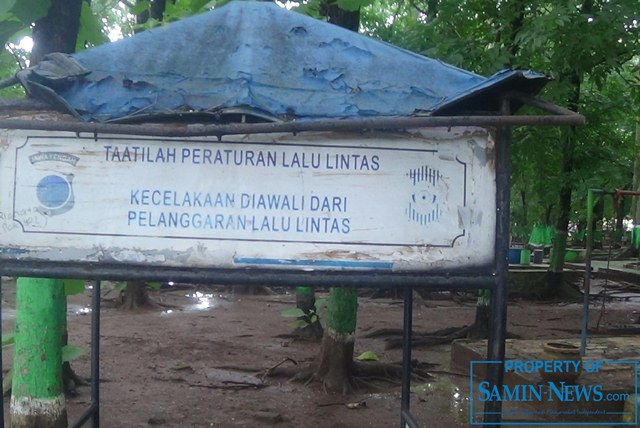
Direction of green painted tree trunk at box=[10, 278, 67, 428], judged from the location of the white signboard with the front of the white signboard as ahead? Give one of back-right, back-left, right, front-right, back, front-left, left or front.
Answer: back-right

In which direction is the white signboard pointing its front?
toward the camera

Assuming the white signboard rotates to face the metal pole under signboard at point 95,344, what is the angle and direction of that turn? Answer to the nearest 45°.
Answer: approximately 135° to its right

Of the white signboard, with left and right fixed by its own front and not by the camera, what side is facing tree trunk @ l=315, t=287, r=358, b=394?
back

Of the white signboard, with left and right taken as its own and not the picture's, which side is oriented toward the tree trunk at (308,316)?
back

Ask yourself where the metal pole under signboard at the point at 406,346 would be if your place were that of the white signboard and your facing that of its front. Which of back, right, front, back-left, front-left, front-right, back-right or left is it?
back-left

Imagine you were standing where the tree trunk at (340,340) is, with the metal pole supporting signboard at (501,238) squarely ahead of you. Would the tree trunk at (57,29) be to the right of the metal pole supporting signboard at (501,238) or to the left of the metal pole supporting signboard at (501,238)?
right

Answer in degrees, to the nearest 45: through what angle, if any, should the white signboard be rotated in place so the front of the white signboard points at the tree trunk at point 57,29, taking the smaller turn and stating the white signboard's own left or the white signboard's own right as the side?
approximately 135° to the white signboard's own right

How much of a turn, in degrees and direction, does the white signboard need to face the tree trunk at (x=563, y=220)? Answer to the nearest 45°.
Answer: approximately 135° to its left

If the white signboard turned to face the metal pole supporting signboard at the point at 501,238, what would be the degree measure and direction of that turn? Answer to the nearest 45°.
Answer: approximately 90° to its left
